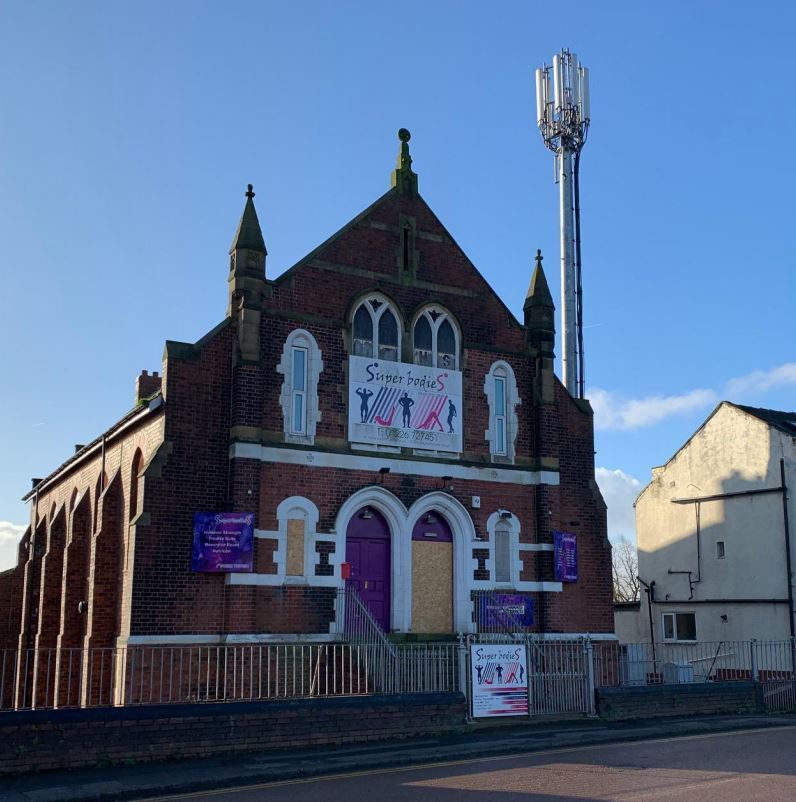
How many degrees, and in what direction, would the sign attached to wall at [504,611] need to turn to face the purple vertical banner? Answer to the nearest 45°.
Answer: approximately 135° to its left

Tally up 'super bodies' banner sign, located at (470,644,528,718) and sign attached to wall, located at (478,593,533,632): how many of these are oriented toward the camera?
2

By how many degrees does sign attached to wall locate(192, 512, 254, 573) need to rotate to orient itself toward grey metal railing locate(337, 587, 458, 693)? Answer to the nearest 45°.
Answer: approximately 45° to its left

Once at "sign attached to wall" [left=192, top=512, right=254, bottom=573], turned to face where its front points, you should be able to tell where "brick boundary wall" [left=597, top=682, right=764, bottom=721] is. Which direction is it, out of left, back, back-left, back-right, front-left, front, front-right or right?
left

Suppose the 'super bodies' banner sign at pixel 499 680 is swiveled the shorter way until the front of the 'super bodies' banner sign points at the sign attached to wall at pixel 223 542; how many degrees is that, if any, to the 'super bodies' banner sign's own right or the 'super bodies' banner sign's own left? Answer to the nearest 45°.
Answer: approximately 90° to the 'super bodies' banner sign's own right

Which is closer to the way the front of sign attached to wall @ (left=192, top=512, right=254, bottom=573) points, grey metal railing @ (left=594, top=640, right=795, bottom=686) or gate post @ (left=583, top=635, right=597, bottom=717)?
the gate post

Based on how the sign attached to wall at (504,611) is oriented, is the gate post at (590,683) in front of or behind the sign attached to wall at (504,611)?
in front

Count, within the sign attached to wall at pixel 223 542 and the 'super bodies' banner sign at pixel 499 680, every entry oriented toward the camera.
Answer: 2

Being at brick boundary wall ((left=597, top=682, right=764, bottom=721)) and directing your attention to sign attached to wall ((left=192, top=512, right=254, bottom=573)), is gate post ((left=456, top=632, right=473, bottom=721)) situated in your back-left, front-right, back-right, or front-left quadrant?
front-left

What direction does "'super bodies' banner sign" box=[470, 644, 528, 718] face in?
toward the camera

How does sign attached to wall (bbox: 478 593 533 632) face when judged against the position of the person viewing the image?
facing the viewer

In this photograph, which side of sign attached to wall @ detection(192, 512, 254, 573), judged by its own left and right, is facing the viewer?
front

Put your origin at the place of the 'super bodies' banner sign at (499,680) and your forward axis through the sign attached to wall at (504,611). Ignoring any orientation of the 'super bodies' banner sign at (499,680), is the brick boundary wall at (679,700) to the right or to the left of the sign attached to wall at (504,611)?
right
